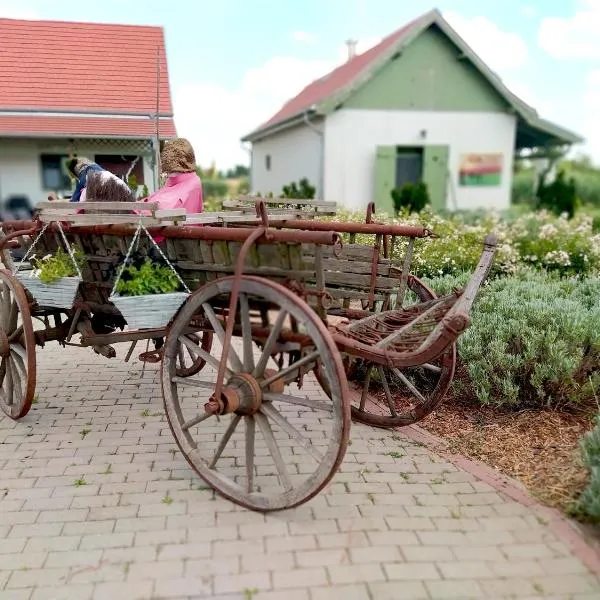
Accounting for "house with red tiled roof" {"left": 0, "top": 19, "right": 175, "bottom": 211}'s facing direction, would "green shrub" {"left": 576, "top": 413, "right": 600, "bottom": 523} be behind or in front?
in front

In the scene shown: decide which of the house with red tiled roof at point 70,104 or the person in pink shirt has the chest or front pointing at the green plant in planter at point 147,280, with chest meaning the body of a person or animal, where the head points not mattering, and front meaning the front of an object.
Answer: the house with red tiled roof

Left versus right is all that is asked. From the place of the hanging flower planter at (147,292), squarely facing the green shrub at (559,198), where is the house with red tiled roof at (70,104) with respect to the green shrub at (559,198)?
left

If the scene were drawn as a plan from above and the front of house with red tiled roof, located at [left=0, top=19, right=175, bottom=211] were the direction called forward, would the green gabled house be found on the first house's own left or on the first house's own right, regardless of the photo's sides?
on the first house's own left

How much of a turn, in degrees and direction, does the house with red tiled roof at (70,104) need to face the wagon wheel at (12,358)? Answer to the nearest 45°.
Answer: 0° — it already faces it

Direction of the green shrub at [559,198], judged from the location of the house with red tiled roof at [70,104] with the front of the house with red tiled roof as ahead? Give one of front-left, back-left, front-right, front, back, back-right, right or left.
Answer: left

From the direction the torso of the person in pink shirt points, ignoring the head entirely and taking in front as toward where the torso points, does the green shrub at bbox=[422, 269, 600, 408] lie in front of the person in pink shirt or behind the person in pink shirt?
behind

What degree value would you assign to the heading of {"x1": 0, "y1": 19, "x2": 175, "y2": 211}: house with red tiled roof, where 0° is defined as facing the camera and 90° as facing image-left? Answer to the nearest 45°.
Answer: approximately 0°

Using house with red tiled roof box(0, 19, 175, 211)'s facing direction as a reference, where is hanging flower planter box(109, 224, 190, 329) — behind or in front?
in front

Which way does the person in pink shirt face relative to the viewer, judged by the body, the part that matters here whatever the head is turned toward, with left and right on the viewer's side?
facing away from the viewer and to the left of the viewer

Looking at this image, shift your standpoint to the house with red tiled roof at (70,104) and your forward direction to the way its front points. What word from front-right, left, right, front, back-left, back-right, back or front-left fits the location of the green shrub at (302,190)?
left

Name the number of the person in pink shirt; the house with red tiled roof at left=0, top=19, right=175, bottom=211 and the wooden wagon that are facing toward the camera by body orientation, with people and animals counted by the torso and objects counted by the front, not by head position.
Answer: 1
